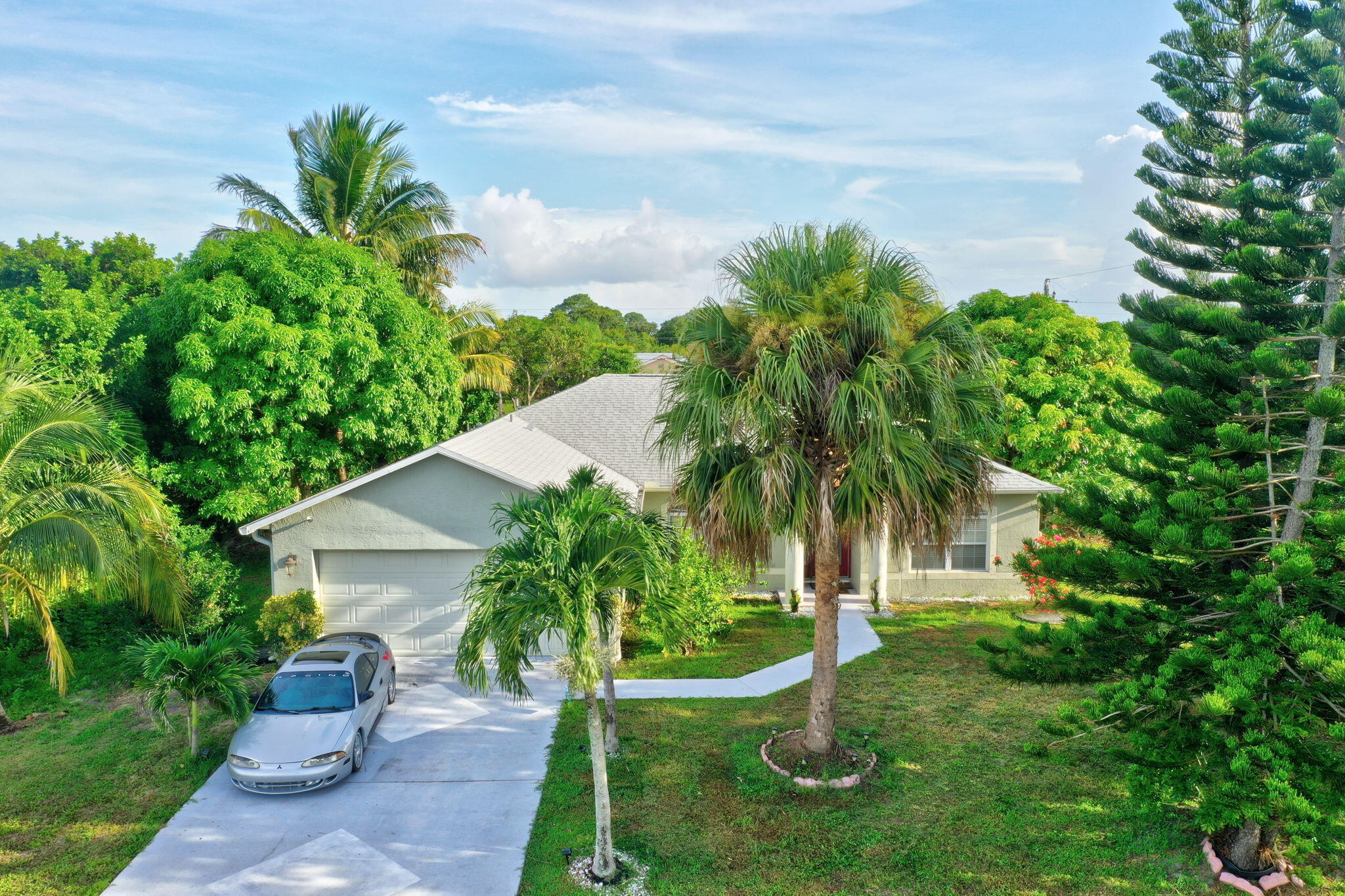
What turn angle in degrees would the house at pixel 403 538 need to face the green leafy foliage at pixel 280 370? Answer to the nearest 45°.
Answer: approximately 135° to its right

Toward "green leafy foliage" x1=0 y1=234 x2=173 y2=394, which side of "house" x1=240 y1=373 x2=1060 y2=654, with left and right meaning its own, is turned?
right

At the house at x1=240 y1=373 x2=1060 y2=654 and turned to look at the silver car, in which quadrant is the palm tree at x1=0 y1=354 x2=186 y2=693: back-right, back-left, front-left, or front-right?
front-right

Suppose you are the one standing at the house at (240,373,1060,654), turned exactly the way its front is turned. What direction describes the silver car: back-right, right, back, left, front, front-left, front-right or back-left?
front

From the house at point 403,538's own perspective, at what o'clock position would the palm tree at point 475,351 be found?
The palm tree is roughly at 6 o'clock from the house.

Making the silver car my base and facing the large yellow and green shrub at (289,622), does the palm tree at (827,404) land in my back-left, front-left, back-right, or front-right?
back-right

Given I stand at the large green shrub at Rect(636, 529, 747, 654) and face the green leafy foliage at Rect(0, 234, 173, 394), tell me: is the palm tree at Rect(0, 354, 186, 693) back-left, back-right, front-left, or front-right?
front-left

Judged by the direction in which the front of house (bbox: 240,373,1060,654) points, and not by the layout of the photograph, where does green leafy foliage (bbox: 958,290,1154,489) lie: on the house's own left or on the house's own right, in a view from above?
on the house's own left

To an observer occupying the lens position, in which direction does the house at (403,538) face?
facing the viewer

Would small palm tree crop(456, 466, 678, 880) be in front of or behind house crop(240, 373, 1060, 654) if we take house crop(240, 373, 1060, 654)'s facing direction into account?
in front

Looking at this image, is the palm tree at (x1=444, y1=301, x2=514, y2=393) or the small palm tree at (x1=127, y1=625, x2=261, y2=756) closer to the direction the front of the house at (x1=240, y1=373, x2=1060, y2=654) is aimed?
the small palm tree
